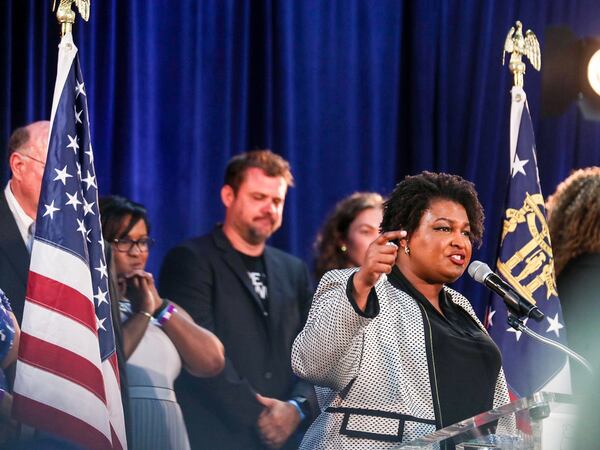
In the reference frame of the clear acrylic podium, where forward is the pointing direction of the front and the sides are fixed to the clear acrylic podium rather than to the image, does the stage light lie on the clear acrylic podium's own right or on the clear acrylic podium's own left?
on the clear acrylic podium's own left

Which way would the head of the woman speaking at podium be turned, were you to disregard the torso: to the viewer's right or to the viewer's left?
to the viewer's right

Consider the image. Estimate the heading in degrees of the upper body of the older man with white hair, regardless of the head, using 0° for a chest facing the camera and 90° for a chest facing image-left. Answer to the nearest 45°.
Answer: approximately 315°

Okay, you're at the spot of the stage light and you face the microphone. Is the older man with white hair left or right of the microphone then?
right

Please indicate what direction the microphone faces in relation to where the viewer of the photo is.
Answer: facing to the left of the viewer

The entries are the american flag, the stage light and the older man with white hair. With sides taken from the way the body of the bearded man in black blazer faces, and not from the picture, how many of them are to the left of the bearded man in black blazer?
1

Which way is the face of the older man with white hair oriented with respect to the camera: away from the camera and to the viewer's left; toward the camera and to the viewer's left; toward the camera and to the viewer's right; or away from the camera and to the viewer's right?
toward the camera and to the viewer's right
